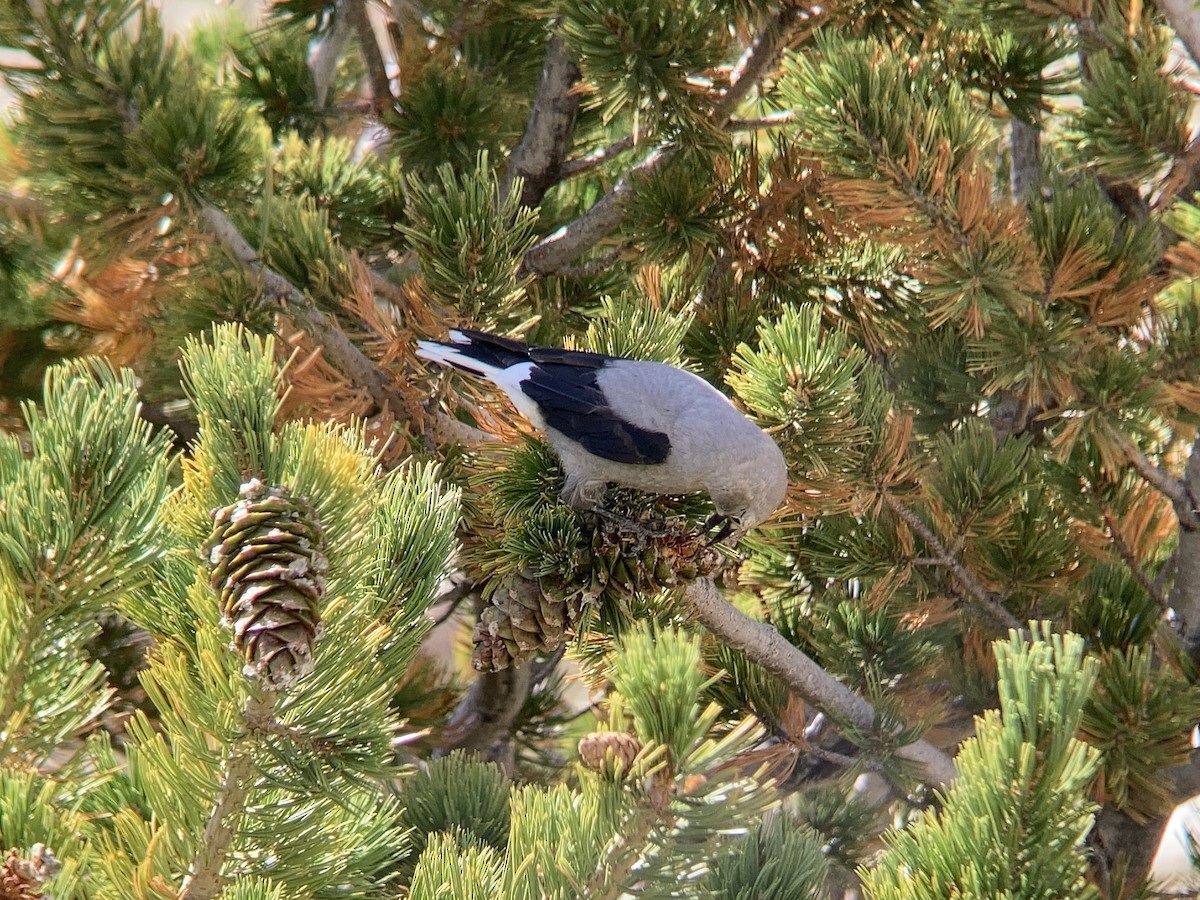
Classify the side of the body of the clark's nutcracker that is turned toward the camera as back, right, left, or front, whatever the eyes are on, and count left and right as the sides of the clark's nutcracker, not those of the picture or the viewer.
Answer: right
